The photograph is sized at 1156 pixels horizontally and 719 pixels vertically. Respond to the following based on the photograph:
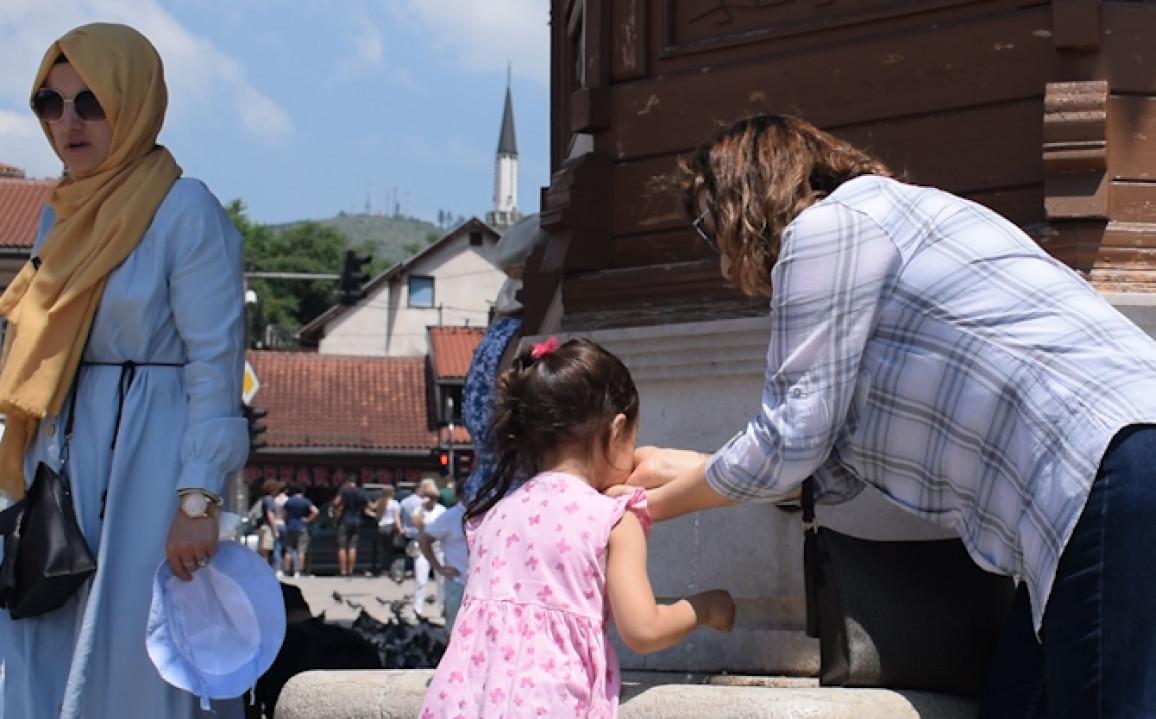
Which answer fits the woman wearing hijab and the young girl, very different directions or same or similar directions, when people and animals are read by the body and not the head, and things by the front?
very different directions

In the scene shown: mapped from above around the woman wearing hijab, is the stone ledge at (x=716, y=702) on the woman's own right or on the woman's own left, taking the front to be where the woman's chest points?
on the woman's own left

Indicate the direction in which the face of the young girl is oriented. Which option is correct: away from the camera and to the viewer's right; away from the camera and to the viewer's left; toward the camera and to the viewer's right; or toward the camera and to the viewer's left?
away from the camera and to the viewer's right

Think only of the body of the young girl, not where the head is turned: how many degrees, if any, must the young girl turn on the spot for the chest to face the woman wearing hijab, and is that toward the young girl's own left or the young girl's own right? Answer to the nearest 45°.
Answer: approximately 90° to the young girl's own left

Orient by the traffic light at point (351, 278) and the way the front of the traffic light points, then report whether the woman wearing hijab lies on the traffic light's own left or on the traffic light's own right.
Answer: on the traffic light's own right

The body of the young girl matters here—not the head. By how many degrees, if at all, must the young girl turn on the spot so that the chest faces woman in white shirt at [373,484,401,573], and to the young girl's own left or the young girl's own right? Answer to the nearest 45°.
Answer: approximately 45° to the young girl's own left

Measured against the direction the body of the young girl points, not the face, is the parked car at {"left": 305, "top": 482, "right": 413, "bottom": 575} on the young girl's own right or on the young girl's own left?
on the young girl's own left

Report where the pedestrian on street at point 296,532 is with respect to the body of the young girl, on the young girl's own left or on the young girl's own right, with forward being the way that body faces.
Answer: on the young girl's own left
